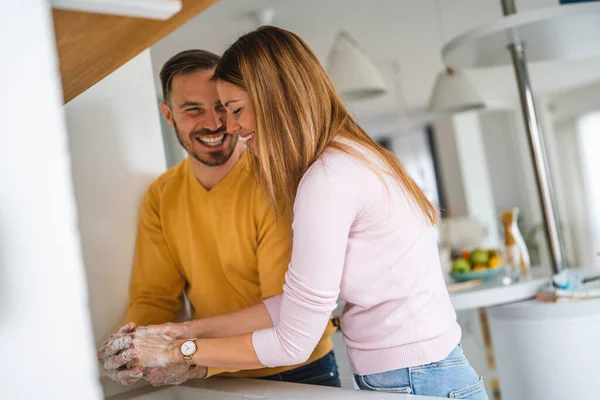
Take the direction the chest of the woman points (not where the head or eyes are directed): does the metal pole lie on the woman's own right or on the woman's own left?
on the woman's own right

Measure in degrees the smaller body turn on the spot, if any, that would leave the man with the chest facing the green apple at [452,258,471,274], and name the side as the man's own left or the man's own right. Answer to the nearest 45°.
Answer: approximately 135° to the man's own left

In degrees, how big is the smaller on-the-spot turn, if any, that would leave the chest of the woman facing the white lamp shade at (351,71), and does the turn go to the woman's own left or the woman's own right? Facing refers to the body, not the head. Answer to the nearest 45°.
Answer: approximately 90° to the woman's own right

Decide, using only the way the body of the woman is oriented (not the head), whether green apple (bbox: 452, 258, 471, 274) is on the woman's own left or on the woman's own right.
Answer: on the woman's own right

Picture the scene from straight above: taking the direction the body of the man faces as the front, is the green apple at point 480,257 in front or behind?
behind

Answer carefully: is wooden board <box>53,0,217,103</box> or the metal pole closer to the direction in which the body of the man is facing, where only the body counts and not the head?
the wooden board

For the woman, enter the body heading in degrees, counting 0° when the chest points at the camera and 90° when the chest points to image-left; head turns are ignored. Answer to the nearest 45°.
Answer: approximately 90°

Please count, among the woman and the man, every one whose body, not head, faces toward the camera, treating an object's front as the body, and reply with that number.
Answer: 1
